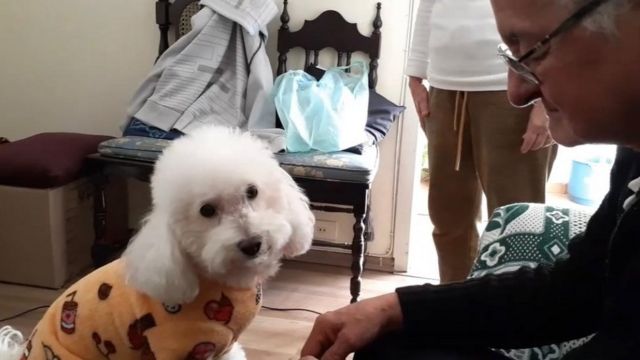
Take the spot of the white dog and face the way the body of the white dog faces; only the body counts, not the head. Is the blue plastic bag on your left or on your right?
on your left

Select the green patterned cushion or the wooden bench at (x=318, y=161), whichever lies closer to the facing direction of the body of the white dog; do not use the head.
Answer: the green patterned cushion

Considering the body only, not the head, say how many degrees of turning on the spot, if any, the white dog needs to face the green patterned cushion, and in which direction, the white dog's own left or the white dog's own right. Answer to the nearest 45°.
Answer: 0° — it already faces it

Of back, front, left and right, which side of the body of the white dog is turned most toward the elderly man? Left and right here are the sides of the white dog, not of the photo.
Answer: front

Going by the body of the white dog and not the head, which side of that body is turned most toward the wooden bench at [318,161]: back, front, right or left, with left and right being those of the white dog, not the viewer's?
left

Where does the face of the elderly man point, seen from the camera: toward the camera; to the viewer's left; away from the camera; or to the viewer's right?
to the viewer's left

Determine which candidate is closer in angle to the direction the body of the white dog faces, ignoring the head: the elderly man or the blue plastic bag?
the elderly man

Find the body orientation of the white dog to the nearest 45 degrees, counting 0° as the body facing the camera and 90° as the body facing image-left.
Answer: approximately 315°

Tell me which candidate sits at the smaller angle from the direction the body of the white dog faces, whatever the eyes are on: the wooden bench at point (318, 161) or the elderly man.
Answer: the elderly man

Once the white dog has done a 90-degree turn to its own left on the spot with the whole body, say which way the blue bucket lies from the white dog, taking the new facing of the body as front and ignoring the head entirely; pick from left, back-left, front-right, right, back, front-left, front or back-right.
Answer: front
